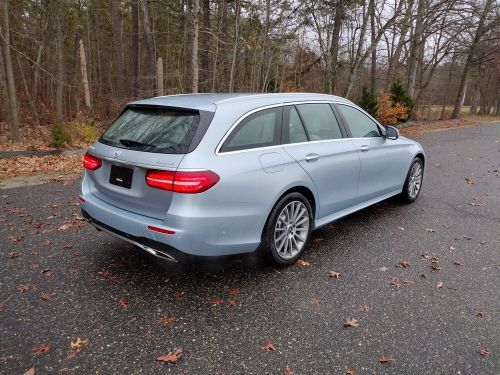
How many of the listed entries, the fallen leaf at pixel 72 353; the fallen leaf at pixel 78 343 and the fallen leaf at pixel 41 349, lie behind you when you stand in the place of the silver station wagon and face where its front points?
3

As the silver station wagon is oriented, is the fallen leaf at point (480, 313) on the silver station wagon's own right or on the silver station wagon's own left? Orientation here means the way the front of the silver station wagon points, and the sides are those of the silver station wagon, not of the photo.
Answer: on the silver station wagon's own right

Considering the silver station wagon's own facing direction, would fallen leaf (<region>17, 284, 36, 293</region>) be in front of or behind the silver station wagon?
behind

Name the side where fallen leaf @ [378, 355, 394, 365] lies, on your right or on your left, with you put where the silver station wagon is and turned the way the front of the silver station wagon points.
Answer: on your right

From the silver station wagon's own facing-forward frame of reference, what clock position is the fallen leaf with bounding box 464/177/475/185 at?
The fallen leaf is roughly at 12 o'clock from the silver station wagon.

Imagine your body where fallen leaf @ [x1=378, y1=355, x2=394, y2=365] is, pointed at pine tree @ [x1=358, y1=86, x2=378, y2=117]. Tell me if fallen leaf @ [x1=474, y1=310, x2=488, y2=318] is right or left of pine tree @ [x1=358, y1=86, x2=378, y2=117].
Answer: right

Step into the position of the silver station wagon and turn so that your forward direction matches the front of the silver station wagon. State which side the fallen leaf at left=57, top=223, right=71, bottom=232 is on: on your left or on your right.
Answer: on your left

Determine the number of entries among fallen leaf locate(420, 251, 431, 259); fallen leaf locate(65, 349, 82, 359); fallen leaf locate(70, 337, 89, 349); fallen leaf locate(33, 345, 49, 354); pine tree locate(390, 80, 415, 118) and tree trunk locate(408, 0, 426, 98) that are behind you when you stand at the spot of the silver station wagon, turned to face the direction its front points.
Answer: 3

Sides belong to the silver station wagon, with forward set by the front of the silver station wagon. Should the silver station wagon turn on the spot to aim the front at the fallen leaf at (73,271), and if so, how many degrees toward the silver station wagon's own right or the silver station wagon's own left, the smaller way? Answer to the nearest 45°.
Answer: approximately 135° to the silver station wagon's own left

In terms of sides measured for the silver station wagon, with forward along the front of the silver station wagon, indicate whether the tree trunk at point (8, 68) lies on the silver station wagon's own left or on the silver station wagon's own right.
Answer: on the silver station wagon's own left

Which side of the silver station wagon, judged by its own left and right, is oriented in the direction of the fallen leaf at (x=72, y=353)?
back

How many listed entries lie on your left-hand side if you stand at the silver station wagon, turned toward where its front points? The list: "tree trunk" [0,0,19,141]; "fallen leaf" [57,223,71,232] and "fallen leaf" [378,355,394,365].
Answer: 2

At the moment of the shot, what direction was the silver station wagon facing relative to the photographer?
facing away from the viewer and to the right of the viewer
